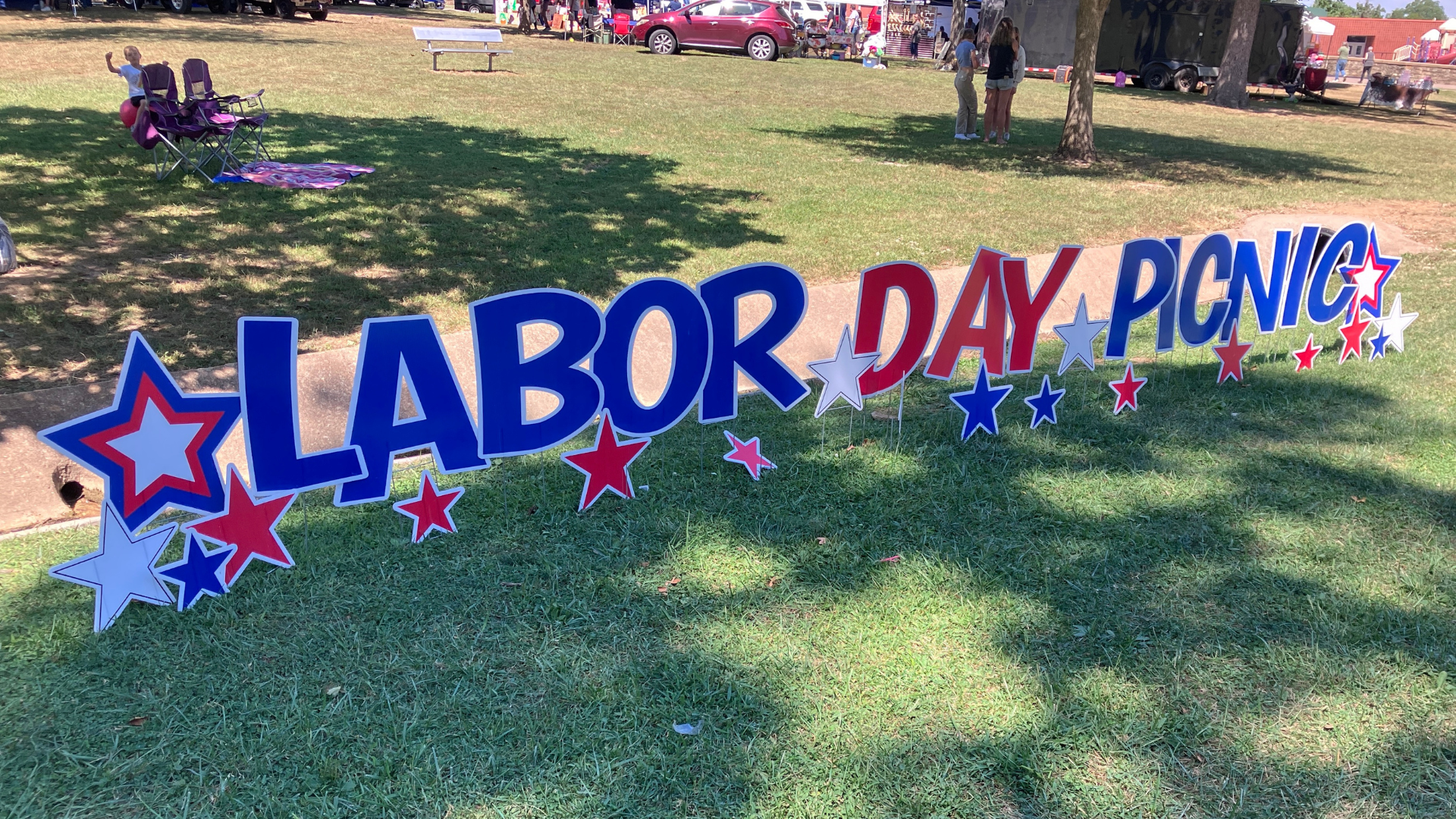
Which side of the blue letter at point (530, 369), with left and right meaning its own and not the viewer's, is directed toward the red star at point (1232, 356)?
left

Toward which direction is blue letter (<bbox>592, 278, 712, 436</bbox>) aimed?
toward the camera

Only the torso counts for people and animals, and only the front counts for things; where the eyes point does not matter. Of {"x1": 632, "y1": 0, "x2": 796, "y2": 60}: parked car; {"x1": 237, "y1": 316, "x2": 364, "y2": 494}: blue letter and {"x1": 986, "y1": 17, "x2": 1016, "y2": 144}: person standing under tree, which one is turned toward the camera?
the blue letter

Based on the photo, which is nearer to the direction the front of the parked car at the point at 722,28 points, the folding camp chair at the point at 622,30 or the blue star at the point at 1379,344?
the folding camp chair

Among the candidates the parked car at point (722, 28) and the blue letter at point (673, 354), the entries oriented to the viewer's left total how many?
1

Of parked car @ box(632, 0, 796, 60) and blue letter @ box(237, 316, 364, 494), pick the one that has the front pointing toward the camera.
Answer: the blue letter

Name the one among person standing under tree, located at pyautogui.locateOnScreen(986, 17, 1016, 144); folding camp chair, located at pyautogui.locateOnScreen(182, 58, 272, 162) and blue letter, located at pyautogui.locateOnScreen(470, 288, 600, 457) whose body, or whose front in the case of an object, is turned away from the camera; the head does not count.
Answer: the person standing under tree

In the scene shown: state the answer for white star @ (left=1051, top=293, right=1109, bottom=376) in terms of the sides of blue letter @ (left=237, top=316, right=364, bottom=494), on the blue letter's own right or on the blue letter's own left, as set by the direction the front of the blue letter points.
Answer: on the blue letter's own left

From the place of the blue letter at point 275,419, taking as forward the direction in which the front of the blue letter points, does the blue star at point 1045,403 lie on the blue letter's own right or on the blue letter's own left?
on the blue letter's own left

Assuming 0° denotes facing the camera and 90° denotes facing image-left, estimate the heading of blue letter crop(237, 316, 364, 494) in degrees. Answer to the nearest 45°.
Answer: approximately 0°

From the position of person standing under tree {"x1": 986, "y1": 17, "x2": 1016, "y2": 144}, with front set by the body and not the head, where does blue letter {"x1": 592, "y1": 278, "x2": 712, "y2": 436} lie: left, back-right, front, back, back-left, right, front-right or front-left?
back

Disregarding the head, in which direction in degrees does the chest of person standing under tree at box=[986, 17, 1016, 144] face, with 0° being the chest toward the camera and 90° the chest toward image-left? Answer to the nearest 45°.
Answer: approximately 180°

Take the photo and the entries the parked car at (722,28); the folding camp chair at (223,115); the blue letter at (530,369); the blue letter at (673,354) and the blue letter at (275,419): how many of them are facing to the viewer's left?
1

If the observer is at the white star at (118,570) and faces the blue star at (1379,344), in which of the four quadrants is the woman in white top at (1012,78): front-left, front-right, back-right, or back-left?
front-left

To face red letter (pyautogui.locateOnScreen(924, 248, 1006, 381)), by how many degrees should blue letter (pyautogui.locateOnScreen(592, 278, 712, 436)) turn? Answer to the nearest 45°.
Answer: approximately 135° to its left

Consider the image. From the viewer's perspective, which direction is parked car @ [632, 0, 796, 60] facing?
to the viewer's left

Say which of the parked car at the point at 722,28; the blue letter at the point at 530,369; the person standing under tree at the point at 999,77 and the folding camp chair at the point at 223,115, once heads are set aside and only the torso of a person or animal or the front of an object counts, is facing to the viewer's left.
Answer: the parked car
